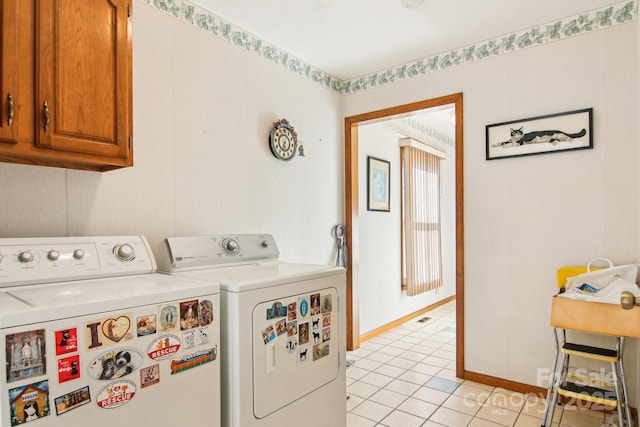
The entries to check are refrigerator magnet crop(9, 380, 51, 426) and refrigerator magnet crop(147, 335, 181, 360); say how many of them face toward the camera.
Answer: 2

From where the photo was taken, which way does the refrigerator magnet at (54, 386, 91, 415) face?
toward the camera

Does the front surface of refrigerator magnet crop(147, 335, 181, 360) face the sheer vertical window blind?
no

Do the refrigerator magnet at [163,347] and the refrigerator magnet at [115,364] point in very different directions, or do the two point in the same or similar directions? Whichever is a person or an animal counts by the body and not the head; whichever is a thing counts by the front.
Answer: same or similar directions

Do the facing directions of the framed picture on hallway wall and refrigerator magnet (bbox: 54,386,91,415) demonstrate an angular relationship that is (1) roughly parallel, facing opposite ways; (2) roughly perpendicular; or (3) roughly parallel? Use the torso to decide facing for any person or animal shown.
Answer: roughly parallel

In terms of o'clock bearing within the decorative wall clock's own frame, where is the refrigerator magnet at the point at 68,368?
The refrigerator magnet is roughly at 2 o'clock from the decorative wall clock.

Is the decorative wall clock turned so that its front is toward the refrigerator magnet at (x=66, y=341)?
no

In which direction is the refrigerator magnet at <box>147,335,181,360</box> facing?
toward the camera

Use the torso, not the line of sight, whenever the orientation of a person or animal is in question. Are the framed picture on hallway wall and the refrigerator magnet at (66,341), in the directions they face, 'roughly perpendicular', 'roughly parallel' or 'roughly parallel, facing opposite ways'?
roughly parallel

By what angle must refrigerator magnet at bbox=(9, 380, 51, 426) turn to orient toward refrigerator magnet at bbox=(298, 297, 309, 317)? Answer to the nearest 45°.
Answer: approximately 90° to its left

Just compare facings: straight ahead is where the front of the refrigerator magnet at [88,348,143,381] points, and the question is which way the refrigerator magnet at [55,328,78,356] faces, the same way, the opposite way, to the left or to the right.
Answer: the same way

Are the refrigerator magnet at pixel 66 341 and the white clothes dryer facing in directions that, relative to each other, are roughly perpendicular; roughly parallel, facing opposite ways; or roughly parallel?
roughly parallel

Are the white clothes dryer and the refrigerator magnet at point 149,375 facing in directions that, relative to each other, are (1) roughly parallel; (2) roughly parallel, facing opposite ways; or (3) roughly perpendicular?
roughly parallel

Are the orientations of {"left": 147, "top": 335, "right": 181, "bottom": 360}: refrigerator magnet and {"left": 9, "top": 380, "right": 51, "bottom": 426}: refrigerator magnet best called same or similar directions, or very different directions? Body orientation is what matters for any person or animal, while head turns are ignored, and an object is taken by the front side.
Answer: same or similar directions
